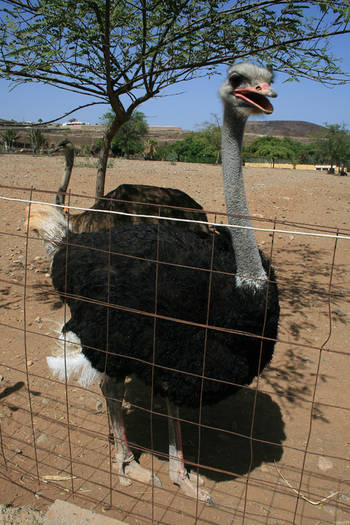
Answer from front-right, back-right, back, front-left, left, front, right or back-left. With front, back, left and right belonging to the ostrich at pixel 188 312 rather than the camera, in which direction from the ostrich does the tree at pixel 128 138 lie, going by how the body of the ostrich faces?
back-left

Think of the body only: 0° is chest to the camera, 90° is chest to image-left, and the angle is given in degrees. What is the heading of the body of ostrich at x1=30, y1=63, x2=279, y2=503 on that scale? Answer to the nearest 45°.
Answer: approximately 315°

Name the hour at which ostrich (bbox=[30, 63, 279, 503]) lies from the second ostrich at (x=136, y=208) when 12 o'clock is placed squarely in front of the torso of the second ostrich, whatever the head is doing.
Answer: The ostrich is roughly at 9 o'clock from the second ostrich.

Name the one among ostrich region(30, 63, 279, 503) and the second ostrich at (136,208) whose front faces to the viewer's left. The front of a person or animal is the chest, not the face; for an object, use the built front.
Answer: the second ostrich

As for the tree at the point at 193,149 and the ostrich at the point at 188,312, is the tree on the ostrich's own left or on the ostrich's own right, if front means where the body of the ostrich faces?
on the ostrich's own left

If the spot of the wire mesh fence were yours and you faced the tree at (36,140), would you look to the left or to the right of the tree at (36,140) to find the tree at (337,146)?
right

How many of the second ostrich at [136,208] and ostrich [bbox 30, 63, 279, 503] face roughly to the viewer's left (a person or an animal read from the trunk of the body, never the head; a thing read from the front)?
1

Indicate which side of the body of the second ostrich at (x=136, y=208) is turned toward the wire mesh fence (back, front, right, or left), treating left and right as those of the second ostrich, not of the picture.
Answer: left

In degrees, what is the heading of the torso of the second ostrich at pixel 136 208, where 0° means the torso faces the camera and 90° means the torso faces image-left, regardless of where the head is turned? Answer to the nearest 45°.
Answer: approximately 90°

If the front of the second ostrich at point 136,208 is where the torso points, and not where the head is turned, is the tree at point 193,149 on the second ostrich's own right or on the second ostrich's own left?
on the second ostrich's own right

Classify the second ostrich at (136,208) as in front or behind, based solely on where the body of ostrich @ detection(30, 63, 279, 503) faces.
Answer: behind

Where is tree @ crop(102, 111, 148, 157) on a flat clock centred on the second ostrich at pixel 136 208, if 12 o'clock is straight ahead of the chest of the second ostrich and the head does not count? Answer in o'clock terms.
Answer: The tree is roughly at 3 o'clock from the second ostrich.
